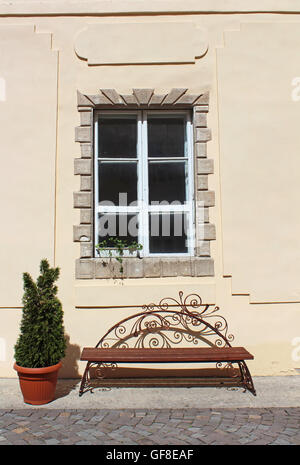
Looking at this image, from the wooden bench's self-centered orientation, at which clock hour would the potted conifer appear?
The potted conifer is roughly at 2 o'clock from the wooden bench.

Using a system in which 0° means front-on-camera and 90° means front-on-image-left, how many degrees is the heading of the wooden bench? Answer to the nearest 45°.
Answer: approximately 0°
